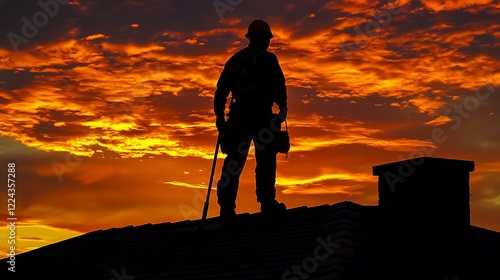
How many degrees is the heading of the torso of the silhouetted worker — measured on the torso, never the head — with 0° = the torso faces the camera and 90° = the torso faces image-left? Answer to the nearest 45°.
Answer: approximately 225°

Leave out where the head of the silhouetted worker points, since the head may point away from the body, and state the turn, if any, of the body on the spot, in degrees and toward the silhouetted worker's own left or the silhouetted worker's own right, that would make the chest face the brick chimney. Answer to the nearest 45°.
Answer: approximately 90° to the silhouetted worker's own right
